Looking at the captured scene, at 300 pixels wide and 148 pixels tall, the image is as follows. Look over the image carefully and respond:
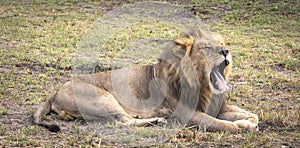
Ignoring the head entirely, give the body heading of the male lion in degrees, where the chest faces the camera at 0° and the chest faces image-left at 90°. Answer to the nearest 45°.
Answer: approximately 270°
